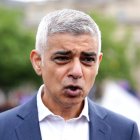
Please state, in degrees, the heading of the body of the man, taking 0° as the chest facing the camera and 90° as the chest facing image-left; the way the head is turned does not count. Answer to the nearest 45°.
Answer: approximately 0°

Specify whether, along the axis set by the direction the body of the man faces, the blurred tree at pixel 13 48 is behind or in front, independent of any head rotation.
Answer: behind
